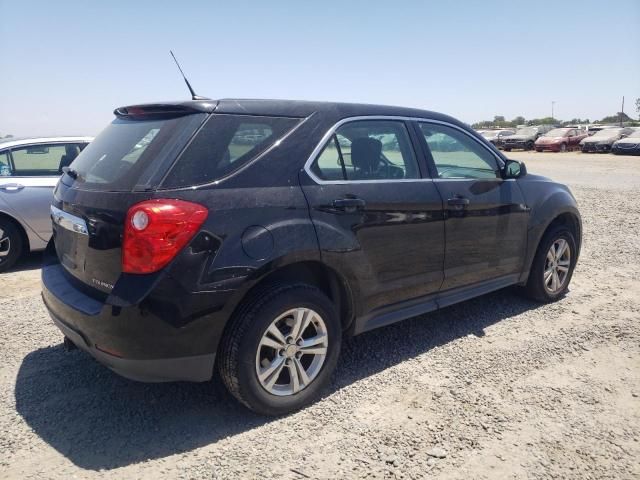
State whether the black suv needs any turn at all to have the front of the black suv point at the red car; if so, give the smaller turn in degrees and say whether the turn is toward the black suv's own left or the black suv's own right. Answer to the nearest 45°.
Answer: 0° — it already faces it

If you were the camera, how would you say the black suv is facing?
facing away from the viewer and to the right of the viewer

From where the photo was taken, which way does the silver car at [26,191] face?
to the viewer's right

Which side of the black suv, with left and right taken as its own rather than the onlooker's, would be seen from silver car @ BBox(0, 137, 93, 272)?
left

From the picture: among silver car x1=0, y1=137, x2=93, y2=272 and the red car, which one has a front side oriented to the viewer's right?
the silver car

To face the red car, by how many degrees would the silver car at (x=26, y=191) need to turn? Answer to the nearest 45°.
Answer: approximately 45° to its left

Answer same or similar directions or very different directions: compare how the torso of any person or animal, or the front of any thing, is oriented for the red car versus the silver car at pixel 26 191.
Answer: very different directions

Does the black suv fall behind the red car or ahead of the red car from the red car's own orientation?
ahead
